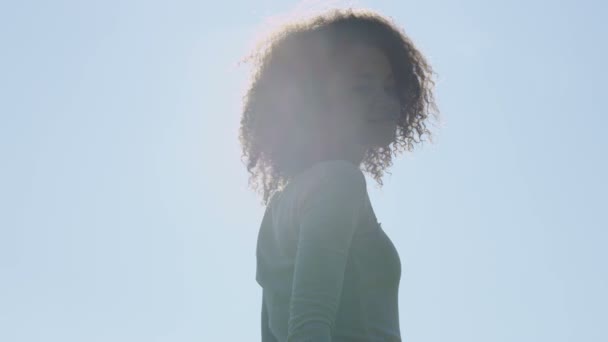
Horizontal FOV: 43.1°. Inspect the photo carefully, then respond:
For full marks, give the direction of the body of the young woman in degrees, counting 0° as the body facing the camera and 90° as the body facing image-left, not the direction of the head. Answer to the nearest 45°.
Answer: approximately 270°

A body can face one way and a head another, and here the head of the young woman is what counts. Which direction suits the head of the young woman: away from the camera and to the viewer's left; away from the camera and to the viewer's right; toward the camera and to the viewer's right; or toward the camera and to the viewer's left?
toward the camera and to the viewer's right
